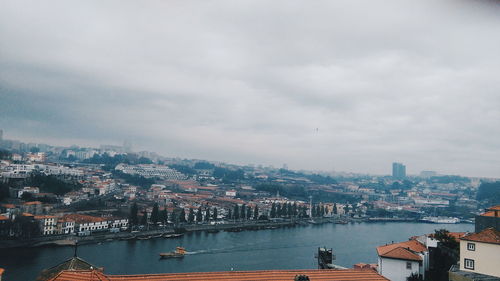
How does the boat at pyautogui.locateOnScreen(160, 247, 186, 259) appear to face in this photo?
to the viewer's left

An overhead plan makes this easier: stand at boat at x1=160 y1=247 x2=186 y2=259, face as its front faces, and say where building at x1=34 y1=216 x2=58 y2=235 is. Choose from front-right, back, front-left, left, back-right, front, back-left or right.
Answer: front-right

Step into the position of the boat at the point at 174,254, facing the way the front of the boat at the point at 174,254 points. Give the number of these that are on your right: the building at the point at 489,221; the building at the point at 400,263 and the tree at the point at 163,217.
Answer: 1

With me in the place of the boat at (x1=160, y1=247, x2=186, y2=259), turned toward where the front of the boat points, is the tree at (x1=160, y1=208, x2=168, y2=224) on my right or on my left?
on my right

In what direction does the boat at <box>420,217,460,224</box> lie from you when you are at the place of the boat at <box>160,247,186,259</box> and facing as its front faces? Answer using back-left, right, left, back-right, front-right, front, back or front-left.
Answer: back-right

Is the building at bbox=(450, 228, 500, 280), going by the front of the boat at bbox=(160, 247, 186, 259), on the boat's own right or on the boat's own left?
on the boat's own left

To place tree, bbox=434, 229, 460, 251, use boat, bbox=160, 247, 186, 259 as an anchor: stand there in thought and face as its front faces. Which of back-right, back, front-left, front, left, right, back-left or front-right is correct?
back-left

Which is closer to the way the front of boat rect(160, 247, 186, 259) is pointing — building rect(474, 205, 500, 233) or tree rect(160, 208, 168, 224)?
the tree

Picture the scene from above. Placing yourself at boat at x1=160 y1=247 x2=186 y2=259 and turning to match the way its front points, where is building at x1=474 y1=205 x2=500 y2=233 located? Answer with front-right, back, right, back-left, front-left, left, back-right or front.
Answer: back-left

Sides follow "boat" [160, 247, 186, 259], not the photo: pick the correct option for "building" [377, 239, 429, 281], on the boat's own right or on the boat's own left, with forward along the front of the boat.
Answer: on the boat's own left
